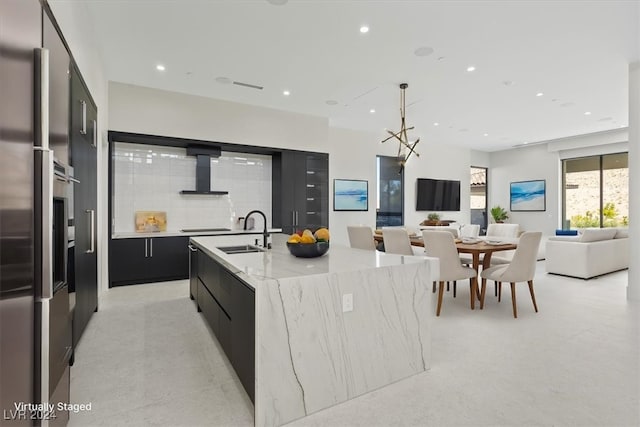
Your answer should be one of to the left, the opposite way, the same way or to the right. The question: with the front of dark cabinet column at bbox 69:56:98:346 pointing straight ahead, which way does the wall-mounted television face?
to the right

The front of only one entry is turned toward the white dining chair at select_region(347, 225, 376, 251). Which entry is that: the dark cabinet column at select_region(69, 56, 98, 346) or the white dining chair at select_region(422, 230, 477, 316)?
the dark cabinet column

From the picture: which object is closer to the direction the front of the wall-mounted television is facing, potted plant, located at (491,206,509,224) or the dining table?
the dining table

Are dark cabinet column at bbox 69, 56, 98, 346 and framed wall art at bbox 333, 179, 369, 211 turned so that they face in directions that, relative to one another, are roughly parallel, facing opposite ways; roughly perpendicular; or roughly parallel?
roughly perpendicular

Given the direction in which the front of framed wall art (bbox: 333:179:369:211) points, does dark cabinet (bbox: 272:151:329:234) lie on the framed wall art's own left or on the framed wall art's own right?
on the framed wall art's own right

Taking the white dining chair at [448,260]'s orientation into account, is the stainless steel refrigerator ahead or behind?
behind

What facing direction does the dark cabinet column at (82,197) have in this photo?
to the viewer's right

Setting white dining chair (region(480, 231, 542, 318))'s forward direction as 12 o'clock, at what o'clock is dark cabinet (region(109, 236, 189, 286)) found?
The dark cabinet is roughly at 10 o'clock from the white dining chair.

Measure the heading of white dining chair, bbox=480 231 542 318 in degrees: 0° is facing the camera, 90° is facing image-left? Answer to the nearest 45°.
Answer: approximately 135°

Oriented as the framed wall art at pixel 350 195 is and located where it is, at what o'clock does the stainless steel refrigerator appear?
The stainless steel refrigerator is roughly at 2 o'clock from the framed wall art.

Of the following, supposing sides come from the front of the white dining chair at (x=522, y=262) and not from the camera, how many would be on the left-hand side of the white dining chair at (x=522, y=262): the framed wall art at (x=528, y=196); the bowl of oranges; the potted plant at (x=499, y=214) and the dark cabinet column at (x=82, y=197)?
2

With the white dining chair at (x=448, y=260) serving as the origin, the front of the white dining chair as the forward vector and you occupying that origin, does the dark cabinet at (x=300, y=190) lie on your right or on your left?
on your left
